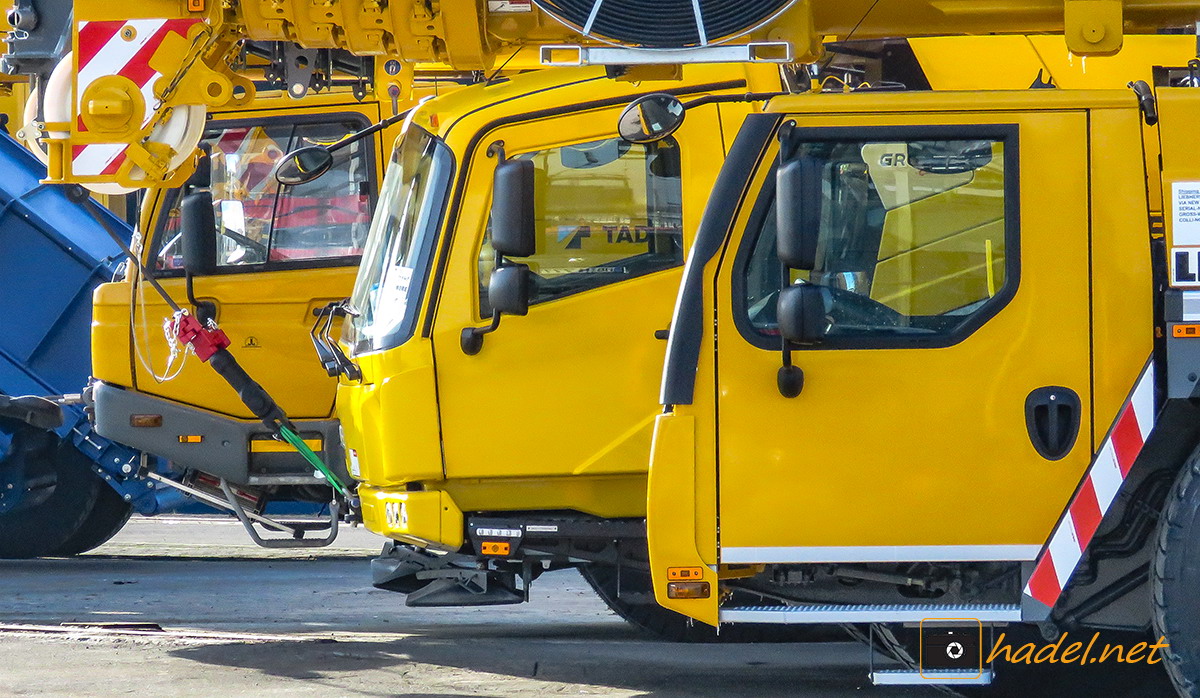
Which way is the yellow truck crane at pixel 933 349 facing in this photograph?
to the viewer's left

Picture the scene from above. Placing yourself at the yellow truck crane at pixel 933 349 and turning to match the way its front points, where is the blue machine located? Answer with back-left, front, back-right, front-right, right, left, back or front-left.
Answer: front-right
